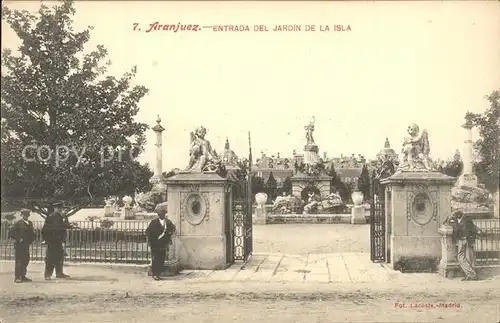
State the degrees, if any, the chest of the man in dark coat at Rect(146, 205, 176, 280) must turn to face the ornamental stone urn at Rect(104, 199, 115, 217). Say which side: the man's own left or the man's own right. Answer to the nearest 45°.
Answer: approximately 180°

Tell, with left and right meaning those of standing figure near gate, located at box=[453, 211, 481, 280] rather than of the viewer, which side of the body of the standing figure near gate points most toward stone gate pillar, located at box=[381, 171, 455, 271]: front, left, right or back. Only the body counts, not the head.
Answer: right

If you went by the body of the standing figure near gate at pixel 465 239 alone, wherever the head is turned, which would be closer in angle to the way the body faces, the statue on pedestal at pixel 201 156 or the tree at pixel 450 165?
the statue on pedestal

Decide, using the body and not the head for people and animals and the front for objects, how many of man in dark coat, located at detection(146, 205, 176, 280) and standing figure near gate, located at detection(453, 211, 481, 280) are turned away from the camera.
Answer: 0

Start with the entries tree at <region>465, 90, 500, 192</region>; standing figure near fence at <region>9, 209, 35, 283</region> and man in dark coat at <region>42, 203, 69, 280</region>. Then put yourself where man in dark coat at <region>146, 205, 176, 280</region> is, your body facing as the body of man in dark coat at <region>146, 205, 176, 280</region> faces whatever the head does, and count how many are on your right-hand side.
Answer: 2

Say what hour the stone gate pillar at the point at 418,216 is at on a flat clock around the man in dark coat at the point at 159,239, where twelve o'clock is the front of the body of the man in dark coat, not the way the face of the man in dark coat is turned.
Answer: The stone gate pillar is roughly at 9 o'clock from the man in dark coat.

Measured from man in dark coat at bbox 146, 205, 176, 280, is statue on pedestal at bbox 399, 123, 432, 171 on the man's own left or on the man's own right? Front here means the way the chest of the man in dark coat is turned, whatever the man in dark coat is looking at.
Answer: on the man's own left

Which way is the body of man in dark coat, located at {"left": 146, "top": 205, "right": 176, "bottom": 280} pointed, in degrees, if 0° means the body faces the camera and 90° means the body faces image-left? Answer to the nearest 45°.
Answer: approximately 0°

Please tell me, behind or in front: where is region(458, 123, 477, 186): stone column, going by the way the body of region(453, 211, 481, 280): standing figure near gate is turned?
behind

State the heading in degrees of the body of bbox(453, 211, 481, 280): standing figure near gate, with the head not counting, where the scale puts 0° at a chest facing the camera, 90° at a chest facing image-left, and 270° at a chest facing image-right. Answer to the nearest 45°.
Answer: approximately 45°
